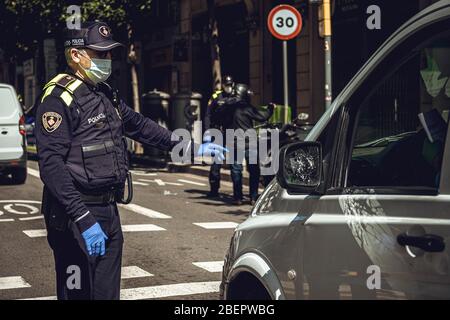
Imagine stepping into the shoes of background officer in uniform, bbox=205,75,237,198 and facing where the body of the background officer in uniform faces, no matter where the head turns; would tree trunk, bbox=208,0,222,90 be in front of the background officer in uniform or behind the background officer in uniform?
behind

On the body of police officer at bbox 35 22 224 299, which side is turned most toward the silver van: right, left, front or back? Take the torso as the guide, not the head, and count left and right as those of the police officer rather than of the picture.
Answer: front

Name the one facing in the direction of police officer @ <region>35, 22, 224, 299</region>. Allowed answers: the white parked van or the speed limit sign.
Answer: the speed limit sign

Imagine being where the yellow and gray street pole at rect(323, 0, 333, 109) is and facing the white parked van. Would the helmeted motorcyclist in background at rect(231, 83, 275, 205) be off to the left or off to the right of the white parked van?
left

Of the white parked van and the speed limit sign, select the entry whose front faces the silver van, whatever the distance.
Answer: the speed limit sign

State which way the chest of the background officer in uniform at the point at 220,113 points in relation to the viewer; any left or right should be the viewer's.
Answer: facing the viewer and to the right of the viewer

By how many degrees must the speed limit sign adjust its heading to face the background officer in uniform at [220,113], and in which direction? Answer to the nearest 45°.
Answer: approximately 45° to its right

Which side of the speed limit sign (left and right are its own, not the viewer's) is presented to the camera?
front

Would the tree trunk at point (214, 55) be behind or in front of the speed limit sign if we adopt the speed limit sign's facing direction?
behind

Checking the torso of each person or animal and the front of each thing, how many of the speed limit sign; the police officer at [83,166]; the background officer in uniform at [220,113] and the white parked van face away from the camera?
1

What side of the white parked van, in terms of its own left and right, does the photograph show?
back

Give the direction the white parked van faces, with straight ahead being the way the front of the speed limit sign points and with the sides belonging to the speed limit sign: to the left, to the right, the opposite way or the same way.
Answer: the opposite way
